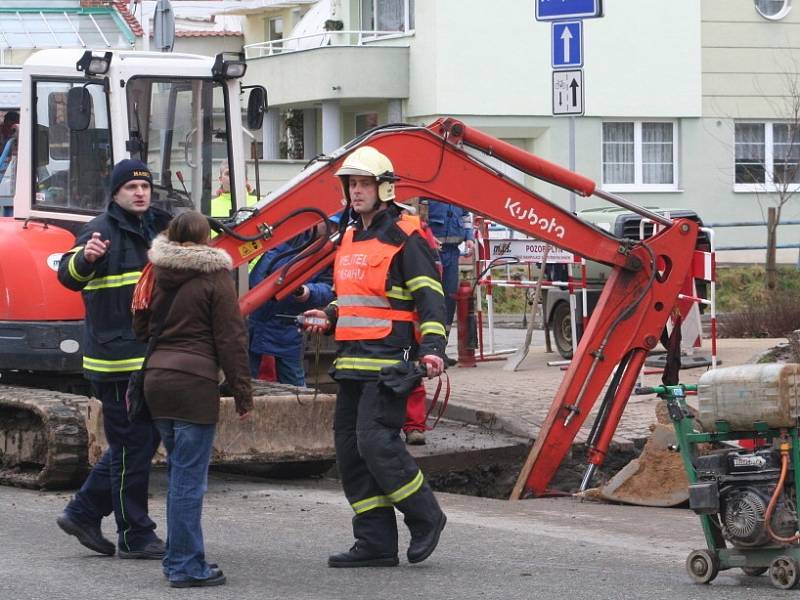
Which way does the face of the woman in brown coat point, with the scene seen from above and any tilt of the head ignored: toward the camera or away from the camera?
away from the camera

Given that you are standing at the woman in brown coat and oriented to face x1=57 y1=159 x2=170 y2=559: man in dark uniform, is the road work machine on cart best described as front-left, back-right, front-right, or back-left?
back-right

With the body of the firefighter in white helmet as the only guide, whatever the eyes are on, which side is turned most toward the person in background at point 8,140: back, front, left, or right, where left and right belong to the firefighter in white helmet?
right

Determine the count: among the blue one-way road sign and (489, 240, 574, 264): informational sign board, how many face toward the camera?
2

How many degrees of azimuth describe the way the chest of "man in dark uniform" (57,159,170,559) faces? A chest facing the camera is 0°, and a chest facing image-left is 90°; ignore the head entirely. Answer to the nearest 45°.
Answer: approximately 315°

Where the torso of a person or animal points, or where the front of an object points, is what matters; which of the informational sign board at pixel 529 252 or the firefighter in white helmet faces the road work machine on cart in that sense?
the informational sign board

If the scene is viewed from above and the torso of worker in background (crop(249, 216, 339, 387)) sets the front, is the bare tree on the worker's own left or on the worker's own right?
on the worker's own left
